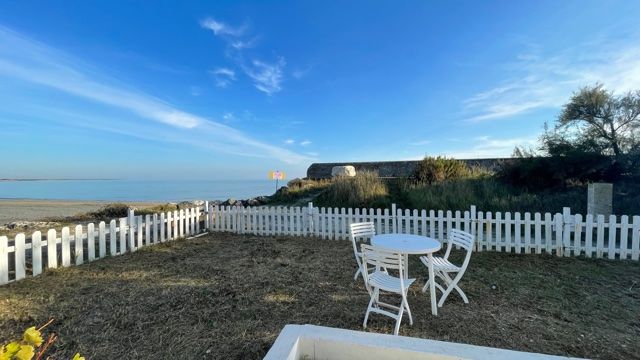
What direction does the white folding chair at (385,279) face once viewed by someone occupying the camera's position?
facing away from the viewer and to the right of the viewer

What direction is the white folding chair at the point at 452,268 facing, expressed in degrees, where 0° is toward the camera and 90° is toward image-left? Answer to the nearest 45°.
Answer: approximately 45°

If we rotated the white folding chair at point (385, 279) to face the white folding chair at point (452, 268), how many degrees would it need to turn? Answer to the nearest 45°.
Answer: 0° — it already faces it

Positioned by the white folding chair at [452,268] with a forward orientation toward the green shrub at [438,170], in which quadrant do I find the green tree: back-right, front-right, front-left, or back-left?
front-right

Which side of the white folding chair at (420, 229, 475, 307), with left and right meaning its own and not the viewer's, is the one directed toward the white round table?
front

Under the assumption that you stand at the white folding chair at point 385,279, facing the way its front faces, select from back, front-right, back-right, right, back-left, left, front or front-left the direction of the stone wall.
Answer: front-left

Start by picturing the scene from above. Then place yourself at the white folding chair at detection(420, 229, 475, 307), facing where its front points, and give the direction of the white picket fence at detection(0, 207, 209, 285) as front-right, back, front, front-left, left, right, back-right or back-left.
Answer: front-right

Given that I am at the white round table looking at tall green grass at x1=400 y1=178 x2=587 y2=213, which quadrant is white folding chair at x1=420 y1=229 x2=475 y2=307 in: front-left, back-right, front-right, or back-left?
front-right

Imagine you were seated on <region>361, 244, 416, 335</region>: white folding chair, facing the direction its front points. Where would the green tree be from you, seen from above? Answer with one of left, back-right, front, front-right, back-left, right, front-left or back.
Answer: front

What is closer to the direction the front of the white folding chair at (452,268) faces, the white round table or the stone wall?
the white round table
